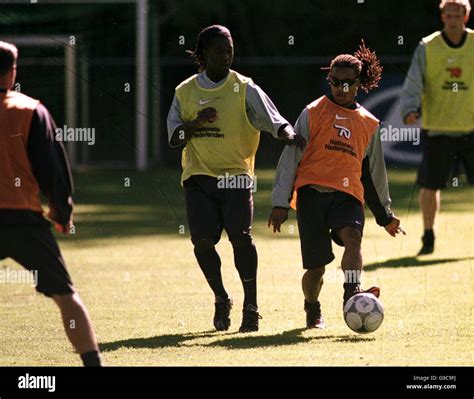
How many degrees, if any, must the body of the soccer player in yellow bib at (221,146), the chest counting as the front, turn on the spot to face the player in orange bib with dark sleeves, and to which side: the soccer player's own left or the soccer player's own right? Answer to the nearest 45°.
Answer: approximately 45° to the soccer player's own right

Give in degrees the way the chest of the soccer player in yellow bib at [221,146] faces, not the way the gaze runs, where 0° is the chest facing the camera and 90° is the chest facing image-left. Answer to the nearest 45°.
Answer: approximately 0°

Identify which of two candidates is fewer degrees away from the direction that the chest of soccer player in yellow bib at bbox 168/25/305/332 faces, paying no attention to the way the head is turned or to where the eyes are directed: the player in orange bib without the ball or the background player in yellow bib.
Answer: the player in orange bib without the ball

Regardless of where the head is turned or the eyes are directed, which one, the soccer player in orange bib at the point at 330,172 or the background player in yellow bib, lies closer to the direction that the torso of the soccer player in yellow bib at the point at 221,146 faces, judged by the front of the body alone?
the soccer player in orange bib

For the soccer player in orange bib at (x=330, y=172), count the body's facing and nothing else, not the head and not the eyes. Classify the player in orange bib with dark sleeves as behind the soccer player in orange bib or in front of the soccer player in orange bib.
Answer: in front

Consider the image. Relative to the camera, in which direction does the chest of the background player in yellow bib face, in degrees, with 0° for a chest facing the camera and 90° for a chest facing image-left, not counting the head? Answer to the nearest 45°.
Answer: approximately 0°

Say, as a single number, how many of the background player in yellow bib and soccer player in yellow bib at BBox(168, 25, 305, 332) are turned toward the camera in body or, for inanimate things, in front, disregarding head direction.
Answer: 2
